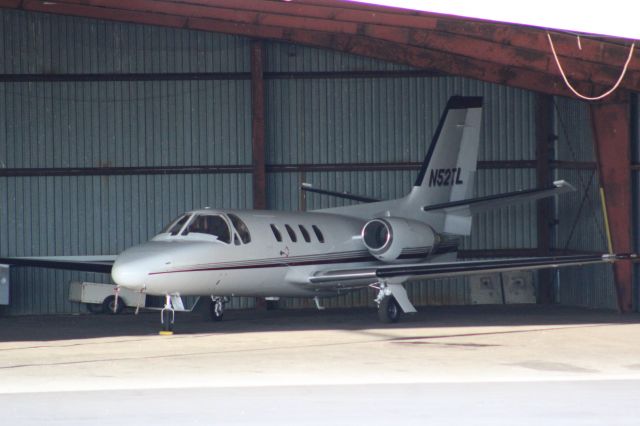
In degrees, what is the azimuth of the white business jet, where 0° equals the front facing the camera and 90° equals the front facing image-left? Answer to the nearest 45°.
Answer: approximately 45°
